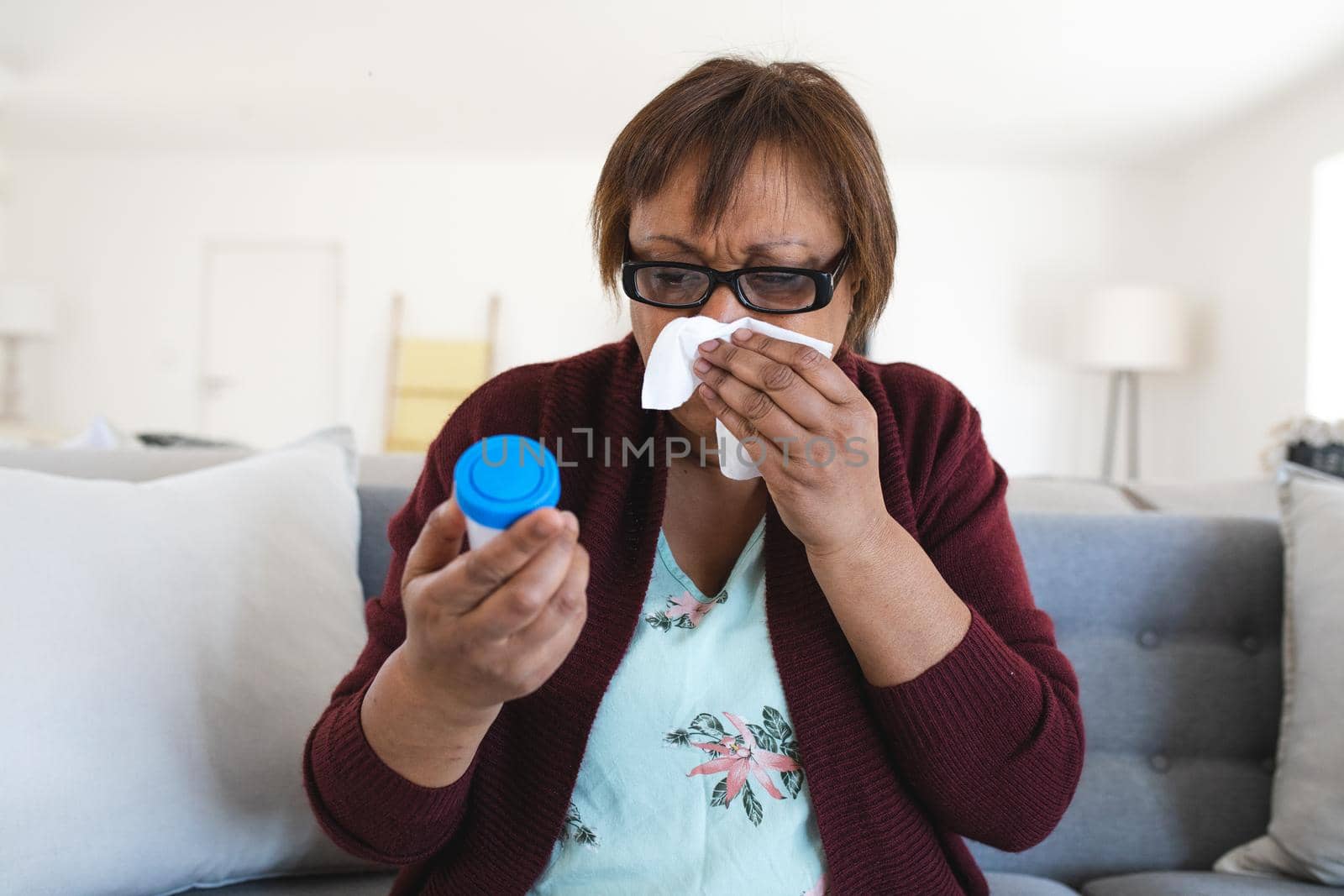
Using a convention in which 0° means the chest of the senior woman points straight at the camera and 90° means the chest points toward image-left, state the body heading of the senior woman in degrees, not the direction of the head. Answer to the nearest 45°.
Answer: approximately 0°

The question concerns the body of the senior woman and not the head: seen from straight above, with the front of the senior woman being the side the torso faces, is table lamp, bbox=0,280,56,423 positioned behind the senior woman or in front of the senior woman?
behind

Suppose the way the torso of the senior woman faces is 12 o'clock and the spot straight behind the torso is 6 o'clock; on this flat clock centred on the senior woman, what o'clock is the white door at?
The white door is roughly at 5 o'clock from the senior woman.

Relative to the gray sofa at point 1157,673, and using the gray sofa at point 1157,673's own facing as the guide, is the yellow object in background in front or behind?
behind

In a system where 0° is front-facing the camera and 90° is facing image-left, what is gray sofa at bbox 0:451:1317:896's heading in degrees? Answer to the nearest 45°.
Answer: approximately 0°

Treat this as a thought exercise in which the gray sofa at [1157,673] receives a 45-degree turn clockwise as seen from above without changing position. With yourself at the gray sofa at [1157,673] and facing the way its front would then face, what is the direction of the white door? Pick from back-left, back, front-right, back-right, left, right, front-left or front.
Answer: right

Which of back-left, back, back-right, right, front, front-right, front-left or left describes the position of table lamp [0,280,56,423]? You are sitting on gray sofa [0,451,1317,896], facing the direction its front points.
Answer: back-right
